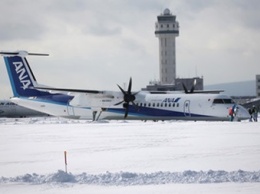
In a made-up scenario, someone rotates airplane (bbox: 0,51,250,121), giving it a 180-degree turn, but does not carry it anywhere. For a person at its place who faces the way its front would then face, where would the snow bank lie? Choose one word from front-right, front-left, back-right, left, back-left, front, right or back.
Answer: back-left

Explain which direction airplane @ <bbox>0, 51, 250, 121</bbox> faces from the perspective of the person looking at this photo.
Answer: facing the viewer and to the right of the viewer
